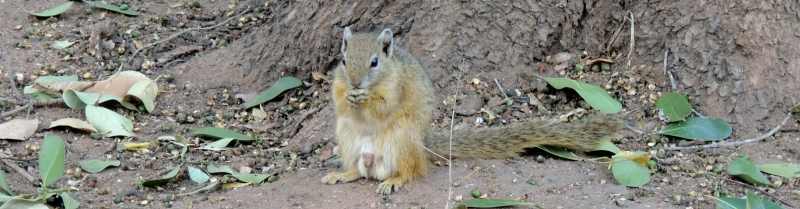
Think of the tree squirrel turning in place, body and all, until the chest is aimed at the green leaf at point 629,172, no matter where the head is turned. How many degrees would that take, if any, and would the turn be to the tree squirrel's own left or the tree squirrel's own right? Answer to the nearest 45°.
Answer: approximately 135° to the tree squirrel's own left

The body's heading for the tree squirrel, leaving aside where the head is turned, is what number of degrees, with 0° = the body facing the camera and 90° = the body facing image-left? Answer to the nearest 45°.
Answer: approximately 45°

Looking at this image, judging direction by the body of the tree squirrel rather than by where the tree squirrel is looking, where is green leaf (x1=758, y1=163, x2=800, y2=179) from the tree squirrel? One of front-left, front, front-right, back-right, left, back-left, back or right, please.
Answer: back-left

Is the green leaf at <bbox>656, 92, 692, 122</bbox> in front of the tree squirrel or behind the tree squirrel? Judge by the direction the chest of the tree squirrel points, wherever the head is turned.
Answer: behind

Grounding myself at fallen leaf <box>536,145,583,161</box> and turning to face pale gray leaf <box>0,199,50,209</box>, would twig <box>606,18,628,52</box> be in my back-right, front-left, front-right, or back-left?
back-right

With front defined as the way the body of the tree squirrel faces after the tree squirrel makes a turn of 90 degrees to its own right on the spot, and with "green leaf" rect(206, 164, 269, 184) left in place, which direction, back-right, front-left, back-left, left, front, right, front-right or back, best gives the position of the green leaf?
front-left

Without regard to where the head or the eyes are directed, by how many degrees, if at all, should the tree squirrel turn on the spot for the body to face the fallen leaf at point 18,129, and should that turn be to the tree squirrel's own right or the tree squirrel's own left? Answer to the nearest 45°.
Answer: approximately 45° to the tree squirrel's own right

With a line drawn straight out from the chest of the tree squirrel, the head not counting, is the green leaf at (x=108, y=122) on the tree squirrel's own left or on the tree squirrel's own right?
on the tree squirrel's own right

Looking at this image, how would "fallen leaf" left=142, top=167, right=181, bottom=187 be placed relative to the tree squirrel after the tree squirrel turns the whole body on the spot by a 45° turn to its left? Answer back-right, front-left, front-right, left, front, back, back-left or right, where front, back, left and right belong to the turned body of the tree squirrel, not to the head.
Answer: right

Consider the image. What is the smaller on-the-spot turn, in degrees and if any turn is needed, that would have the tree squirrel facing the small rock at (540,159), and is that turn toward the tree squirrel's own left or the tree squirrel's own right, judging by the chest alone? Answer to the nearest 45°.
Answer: approximately 135° to the tree squirrel's own left

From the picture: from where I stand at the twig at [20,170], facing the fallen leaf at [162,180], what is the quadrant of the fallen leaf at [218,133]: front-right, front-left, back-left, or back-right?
front-left
